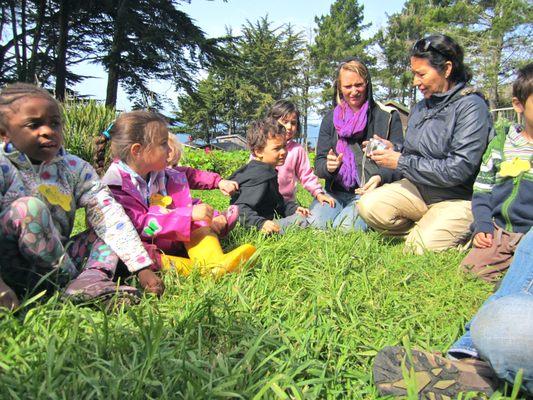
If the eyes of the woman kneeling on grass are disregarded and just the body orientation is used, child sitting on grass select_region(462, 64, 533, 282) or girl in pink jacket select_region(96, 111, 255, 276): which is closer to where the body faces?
the girl in pink jacket

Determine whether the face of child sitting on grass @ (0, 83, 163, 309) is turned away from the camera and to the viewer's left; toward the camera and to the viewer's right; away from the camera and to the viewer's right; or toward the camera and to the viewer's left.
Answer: toward the camera and to the viewer's right

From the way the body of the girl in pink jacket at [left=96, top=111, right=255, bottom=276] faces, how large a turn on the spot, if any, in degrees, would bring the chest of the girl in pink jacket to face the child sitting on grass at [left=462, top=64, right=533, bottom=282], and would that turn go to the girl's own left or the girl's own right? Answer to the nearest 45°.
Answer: approximately 45° to the girl's own left

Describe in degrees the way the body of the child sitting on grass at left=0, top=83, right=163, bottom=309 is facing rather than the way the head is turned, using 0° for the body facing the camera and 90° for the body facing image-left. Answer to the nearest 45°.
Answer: approximately 315°

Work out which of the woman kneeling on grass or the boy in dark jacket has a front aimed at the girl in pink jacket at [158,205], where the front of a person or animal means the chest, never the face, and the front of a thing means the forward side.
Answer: the woman kneeling on grass
